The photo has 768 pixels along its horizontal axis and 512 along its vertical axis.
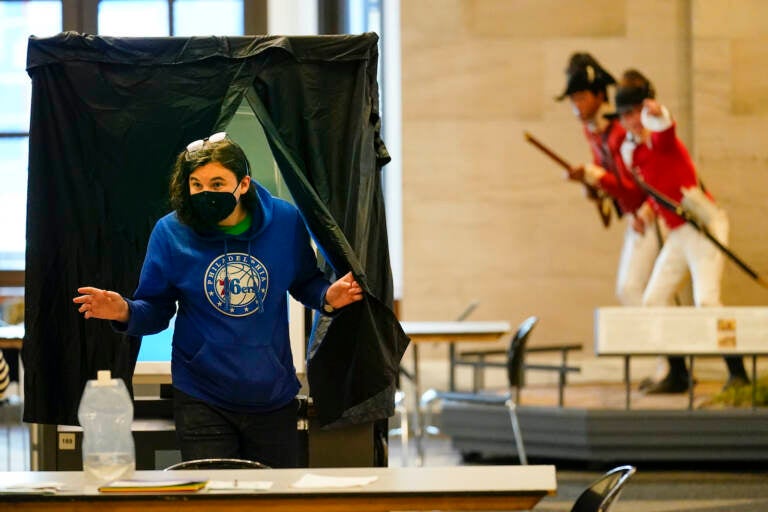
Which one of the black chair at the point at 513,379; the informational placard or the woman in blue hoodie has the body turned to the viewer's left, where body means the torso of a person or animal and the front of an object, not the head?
the black chair

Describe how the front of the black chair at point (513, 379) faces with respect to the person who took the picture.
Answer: facing to the left of the viewer

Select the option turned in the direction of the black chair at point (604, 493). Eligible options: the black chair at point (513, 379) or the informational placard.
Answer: the informational placard

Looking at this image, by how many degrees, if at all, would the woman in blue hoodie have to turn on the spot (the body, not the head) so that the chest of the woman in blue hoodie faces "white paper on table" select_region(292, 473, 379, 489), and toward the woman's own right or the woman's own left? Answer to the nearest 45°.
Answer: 0° — they already face it

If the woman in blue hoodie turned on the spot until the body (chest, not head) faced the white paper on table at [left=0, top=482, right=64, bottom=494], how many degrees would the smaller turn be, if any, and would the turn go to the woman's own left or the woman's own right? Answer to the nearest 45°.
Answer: approximately 45° to the woman's own right

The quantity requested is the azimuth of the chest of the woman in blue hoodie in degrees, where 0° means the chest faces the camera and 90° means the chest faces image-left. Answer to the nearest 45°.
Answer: approximately 0°

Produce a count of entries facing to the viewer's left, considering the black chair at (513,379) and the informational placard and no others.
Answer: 1

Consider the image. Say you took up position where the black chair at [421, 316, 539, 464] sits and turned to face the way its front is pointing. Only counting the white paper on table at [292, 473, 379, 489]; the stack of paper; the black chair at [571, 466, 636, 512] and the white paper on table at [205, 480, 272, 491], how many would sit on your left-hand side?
4

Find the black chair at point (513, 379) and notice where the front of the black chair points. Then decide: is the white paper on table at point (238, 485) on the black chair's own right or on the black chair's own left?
on the black chair's own left

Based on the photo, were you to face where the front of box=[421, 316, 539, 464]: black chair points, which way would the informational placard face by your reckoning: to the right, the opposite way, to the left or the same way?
to the left
